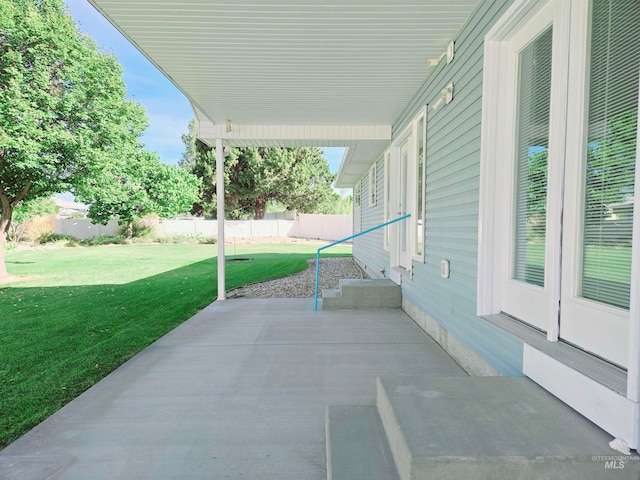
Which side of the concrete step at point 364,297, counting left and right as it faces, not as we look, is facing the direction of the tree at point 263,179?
right

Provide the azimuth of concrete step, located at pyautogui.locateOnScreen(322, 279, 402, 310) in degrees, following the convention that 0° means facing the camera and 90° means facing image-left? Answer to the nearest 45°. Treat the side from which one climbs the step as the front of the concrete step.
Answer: approximately 90°

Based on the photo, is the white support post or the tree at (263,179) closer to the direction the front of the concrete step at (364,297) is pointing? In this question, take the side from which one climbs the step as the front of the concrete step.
the white support post

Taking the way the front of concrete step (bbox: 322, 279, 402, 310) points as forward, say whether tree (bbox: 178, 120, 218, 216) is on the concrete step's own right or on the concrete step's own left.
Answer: on the concrete step's own right

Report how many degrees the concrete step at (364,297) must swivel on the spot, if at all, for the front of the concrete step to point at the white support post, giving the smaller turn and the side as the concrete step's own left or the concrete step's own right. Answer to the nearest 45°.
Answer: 0° — it already faces it

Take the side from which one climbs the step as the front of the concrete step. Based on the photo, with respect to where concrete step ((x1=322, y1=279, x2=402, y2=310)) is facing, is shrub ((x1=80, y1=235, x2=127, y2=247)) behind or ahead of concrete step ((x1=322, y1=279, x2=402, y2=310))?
ahead
